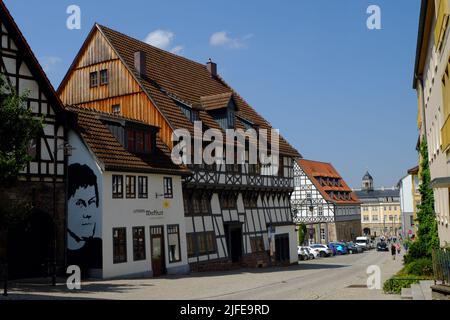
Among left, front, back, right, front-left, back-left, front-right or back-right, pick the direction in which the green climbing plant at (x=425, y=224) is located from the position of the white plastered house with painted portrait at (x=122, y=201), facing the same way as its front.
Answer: front-left

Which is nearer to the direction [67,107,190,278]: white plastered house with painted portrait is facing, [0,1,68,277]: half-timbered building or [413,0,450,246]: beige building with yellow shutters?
the beige building with yellow shutters

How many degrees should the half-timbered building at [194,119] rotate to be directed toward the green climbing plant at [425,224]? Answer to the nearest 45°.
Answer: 0° — it already faces it

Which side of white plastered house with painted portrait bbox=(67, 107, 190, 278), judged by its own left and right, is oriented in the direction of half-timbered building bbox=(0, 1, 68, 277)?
right

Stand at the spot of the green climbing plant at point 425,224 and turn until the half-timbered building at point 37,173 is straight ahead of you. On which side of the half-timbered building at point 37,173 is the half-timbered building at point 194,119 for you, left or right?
right

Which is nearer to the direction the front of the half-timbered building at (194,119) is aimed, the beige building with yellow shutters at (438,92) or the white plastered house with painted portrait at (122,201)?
the beige building with yellow shutters

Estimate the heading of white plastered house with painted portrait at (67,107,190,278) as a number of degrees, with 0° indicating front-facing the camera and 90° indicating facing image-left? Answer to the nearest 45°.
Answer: approximately 315°
